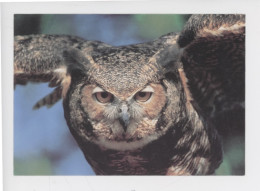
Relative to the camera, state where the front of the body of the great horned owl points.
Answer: toward the camera
